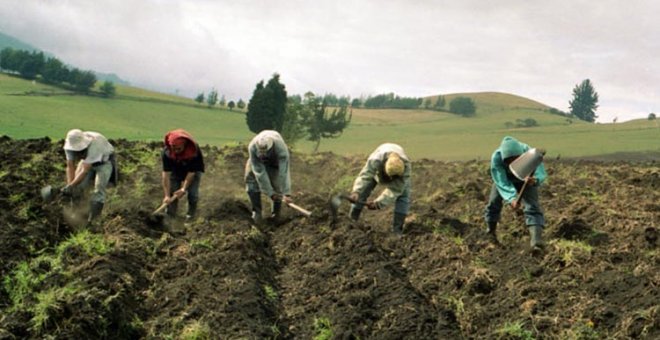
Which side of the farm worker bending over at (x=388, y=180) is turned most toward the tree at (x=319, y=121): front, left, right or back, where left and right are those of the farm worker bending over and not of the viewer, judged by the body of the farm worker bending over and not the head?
back

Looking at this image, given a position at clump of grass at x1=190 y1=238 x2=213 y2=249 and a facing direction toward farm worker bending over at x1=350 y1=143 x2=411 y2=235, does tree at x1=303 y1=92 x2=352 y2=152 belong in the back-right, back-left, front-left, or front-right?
front-left

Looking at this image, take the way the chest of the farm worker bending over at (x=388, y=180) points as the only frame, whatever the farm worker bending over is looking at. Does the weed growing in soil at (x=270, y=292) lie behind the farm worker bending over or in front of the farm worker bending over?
in front

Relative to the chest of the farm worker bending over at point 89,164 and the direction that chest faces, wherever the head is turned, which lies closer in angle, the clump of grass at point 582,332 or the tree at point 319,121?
the clump of grass

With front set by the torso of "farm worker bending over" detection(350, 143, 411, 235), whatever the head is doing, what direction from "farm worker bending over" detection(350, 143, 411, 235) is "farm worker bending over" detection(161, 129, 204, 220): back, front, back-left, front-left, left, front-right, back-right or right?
right

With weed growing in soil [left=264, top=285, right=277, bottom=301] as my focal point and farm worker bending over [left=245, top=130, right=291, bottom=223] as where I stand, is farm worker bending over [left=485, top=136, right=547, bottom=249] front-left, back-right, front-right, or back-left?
front-left

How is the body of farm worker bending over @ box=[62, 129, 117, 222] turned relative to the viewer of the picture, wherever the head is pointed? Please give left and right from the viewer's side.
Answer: facing the viewer and to the left of the viewer

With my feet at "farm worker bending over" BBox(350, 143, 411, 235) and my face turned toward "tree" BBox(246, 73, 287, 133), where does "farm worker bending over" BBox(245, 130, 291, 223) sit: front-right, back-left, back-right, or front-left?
front-left

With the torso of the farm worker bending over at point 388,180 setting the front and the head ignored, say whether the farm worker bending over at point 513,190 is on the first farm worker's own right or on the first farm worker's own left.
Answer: on the first farm worker's own left

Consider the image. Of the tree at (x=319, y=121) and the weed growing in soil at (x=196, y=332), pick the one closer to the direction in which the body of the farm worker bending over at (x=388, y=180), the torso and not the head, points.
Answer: the weed growing in soil

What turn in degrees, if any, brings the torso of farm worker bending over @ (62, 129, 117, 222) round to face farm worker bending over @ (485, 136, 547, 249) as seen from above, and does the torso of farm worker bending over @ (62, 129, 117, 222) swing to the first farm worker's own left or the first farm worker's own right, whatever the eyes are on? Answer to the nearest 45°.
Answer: approximately 90° to the first farm worker's own left

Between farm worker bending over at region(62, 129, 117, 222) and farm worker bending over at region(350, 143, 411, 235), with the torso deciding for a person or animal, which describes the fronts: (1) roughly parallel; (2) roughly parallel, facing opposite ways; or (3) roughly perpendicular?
roughly parallel

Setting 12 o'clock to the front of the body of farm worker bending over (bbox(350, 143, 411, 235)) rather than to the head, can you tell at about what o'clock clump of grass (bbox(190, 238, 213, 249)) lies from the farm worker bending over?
The clump of grass is roughly at 2 o'clock from the farm worker bending over.

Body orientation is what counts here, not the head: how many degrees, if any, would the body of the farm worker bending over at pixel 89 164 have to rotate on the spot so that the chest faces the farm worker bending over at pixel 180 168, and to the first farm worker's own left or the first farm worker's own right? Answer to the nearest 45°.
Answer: approximately 135° to the first farm worker's own left

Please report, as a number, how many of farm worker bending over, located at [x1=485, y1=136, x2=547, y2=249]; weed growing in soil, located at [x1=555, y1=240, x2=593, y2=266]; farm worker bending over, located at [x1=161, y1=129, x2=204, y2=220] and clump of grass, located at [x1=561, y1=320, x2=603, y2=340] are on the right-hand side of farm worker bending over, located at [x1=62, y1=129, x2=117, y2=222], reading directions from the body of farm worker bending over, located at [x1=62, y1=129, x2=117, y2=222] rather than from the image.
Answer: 0

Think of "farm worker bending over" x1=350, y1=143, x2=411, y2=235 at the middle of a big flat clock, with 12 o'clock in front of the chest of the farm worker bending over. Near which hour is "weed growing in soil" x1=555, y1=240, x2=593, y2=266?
The weed growing in soil is roughly at 10 o'clock from the farm worker bending over.

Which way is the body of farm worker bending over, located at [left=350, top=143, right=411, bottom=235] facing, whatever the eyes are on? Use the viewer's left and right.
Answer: facing the viewer

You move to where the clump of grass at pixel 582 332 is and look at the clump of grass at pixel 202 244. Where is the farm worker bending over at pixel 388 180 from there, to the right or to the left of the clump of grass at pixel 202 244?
right
